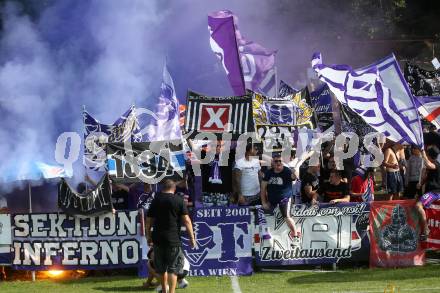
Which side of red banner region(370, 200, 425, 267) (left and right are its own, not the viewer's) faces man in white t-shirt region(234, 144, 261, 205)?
right

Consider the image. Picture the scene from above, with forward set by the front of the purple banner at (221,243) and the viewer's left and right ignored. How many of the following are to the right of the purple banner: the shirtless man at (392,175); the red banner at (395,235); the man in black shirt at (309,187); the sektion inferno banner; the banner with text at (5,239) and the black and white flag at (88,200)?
3

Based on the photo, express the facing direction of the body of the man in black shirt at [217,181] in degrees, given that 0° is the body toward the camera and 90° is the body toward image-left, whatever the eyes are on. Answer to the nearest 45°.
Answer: approximately 0°

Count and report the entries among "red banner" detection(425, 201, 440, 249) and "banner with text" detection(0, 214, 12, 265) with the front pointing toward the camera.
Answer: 2

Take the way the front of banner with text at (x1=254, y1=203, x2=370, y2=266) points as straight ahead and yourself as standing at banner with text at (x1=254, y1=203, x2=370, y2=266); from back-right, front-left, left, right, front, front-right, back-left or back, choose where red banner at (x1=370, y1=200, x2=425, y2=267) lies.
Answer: left

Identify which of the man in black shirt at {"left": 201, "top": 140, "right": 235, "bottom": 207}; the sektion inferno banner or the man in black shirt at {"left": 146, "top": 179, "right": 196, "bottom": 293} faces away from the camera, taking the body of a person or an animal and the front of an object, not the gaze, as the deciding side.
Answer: the man in black shirt at {"left": 146, "top": 179, "right": 196, "bottom": 293}

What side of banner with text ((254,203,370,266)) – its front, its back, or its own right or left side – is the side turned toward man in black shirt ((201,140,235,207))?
right

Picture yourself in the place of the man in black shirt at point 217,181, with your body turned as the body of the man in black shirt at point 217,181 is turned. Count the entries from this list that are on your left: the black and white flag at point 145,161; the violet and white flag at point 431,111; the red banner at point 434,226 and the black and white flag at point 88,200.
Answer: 2
